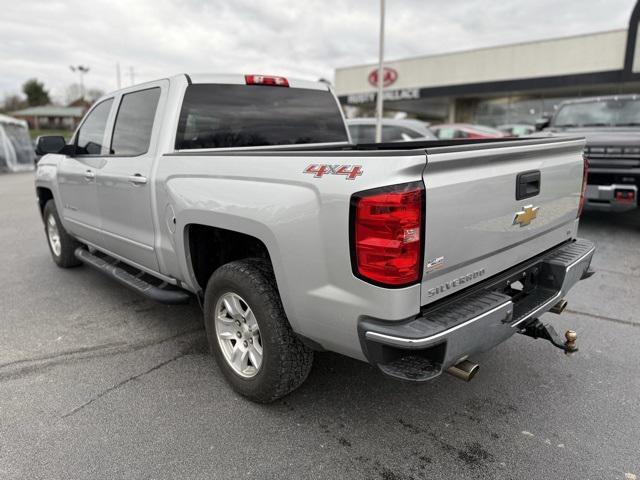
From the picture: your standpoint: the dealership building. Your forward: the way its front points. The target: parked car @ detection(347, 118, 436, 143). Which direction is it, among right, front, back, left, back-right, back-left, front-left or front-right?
front-left

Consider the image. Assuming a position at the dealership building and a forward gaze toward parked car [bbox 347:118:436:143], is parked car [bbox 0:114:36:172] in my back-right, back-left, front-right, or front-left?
front-right

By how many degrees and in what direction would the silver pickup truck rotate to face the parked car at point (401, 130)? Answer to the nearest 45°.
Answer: approximately 45° to its right

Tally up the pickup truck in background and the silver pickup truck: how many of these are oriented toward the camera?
1

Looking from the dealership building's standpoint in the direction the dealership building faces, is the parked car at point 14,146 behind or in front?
in front

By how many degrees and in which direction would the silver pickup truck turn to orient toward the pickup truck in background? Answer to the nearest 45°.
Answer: approximately 90° to its right

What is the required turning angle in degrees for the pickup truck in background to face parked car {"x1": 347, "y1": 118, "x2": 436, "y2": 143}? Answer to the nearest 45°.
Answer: approximately 135° to its right

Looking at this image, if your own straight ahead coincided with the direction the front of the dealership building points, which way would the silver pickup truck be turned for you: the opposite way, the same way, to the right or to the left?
to the right

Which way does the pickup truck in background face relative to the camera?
toward the camera

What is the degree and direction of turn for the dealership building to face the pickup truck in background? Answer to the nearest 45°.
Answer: approximately 45° to its left

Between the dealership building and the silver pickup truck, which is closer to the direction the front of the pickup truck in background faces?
the silver pickup truck

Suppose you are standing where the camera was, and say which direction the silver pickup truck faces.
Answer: facing away from the viewer and to the left of the viewer

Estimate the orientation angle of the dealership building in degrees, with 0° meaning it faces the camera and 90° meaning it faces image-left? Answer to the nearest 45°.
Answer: approximately 45°
